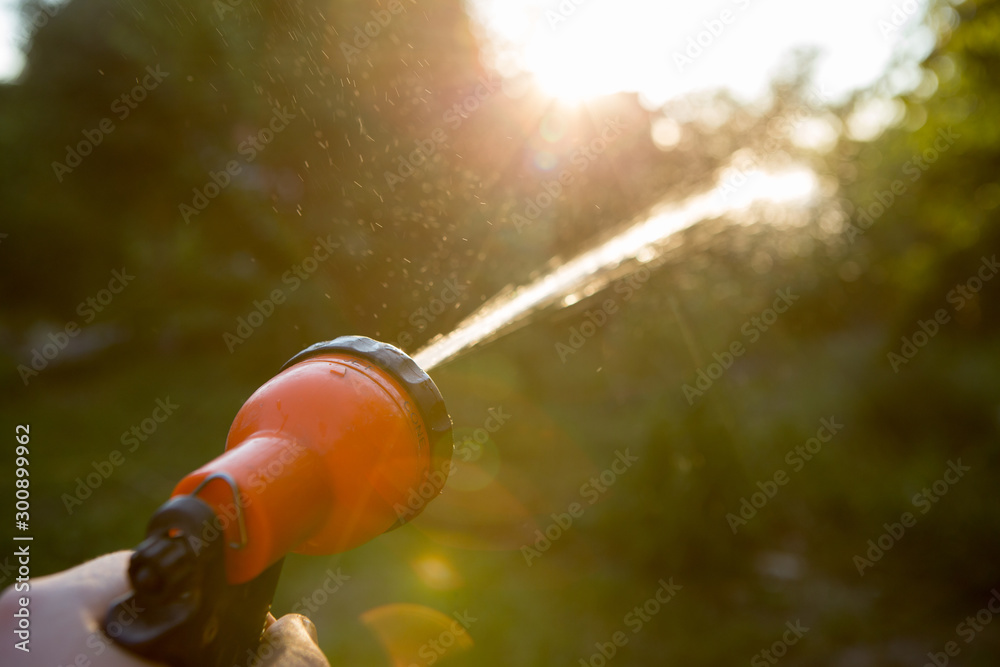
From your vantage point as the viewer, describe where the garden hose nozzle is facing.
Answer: facing away from the viewer and to the right of the viewer
